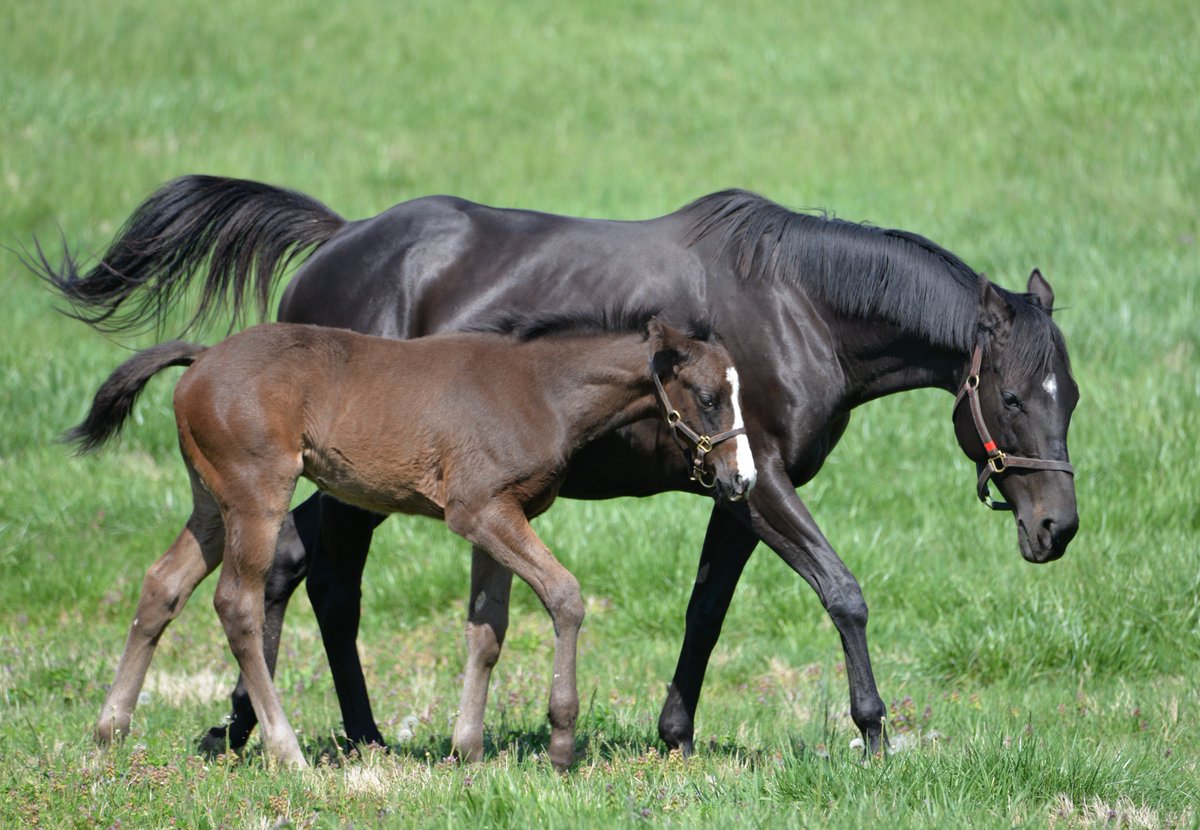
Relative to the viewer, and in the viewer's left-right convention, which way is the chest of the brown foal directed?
facing to the right of the viewer

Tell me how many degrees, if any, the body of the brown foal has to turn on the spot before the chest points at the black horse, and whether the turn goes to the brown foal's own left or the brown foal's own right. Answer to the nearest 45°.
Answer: approximately 45° to the brown foal's own left

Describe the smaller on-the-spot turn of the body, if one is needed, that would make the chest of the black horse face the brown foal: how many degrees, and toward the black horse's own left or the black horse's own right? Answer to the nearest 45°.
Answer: approximately 135° to the black horse's own right

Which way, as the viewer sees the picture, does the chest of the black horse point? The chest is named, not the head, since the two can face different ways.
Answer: to the viewer's right

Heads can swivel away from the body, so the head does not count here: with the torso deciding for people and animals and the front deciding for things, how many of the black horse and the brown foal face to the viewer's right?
2
